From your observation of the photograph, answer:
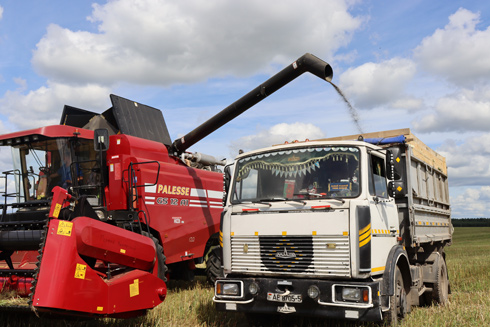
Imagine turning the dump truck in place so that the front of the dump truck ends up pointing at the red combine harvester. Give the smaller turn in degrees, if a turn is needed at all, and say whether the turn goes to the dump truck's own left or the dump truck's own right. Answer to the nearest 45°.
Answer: approximately 90° to the dump truck's own right

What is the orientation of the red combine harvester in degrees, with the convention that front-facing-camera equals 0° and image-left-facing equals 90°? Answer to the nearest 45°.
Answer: approximately 45°

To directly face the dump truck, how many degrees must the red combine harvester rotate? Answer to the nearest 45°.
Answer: approximately 90° to its left
